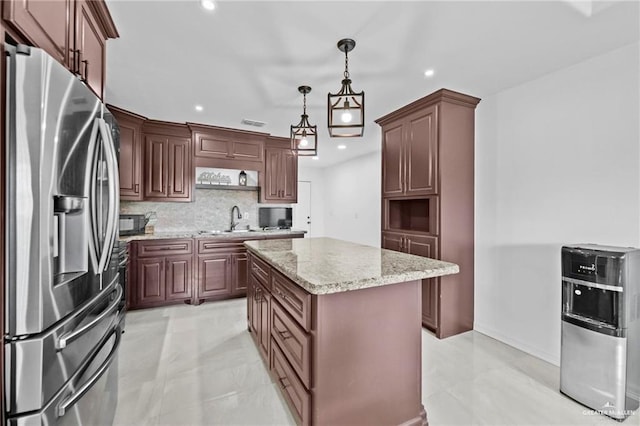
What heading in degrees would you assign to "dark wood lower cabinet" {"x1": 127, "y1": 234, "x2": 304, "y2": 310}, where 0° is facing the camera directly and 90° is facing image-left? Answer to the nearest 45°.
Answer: approximately 0°

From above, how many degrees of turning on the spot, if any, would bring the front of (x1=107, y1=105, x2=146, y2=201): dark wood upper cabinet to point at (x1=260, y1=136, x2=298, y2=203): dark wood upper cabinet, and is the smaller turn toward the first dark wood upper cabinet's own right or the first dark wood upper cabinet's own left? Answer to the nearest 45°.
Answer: approximately 45° to the first dark wood upper cabinet's own left

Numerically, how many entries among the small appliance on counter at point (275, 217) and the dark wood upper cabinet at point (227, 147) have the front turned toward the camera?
2

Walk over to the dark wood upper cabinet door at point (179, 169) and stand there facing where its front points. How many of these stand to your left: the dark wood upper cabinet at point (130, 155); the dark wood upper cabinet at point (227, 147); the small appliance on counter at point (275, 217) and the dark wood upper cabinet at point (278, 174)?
3

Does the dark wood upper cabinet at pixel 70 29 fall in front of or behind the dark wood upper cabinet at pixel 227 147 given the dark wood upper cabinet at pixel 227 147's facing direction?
in front
